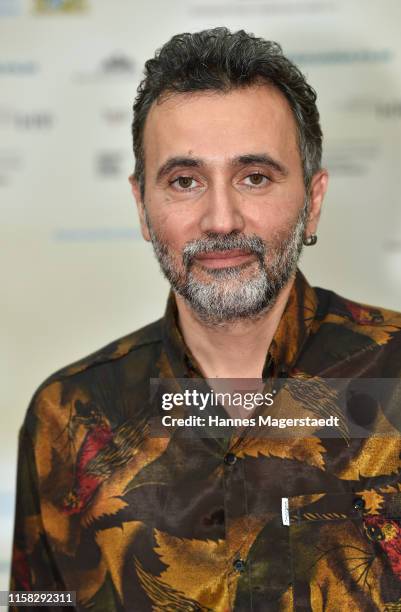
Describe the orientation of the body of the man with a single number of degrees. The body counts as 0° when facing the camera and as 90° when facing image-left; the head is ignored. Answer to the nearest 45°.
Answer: approximately 0°
